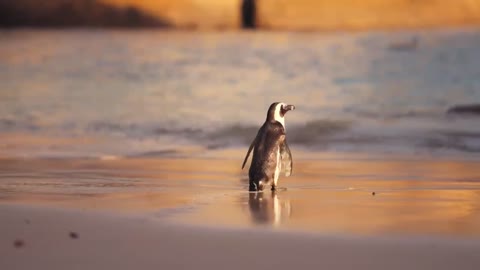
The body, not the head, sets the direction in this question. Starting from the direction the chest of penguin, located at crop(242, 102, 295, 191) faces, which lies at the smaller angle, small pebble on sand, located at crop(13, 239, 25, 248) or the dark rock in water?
the dark rock in water

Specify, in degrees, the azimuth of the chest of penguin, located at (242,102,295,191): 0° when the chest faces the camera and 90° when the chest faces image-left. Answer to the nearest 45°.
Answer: approximately 225°

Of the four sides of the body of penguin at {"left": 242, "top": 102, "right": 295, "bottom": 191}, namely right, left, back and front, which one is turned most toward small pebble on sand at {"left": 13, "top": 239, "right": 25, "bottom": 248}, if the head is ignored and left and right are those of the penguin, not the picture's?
back
